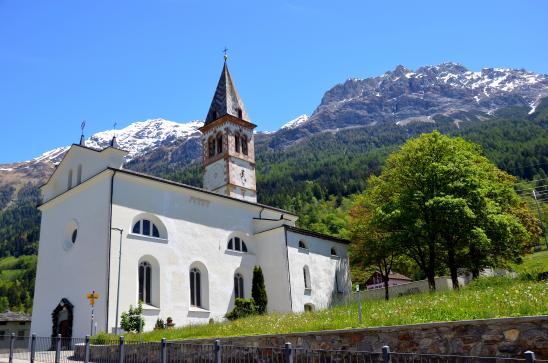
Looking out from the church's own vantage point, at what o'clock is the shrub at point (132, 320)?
The shrub is roughly at 11 o'clock from the church.

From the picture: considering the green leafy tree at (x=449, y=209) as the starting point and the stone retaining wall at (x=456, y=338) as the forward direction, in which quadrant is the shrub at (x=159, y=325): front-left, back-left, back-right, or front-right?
front-right

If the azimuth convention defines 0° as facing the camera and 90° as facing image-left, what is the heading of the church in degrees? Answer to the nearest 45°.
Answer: approximately 45°

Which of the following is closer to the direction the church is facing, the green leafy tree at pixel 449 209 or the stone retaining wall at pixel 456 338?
the stone retaining wall

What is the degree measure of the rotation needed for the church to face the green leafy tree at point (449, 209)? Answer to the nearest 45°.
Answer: approximately 135° to its left
